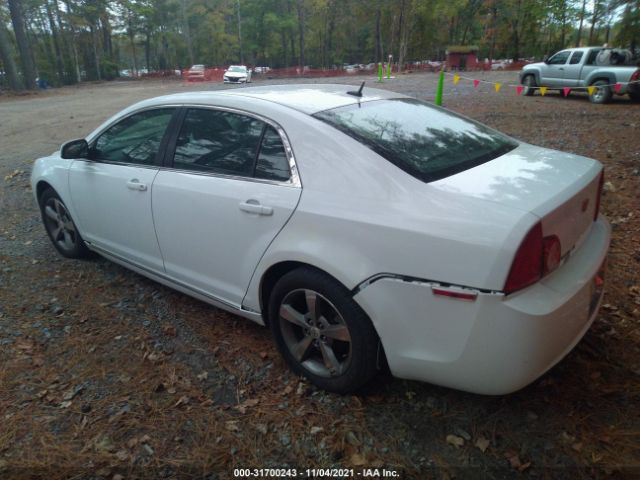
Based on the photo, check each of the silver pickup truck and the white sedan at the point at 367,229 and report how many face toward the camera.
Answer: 0

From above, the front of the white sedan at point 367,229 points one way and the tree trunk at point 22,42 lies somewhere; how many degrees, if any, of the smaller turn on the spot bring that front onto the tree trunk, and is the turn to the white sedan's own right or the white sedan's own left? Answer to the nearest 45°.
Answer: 0° — it already faces it

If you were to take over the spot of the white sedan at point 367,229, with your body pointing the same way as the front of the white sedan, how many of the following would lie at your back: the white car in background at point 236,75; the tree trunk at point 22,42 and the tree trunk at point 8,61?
0

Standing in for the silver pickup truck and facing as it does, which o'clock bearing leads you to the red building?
The red building is roughly at 1 o'clock from the silver pickup truck.

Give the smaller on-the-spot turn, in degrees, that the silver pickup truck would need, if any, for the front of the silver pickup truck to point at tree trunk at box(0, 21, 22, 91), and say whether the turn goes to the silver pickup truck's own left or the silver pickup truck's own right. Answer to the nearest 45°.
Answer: approximately 45° to the silver pickup truck's own left

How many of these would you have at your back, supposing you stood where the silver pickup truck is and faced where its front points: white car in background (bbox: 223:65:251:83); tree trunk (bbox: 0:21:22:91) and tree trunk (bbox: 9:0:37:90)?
0

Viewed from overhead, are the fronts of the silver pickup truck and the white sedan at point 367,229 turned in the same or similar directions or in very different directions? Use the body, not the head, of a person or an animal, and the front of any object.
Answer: same or similar directions

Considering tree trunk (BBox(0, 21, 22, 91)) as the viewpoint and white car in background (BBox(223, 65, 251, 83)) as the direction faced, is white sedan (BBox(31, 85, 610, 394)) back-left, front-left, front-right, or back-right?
front-right

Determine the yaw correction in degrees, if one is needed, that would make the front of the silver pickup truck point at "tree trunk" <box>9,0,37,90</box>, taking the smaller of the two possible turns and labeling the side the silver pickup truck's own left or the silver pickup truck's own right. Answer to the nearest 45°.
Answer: approximately 45° to the silver pickup truck's own left

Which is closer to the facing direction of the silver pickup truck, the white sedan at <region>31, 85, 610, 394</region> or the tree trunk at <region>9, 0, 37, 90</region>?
the tree trunk

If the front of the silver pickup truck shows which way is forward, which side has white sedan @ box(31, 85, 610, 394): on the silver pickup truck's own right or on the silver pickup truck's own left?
on the silver pickup truck's own left

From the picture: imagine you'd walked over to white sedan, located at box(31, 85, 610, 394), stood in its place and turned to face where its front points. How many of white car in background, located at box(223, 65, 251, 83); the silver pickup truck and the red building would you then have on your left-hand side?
0

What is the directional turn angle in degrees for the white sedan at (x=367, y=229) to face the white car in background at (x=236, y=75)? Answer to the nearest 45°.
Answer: approximately 45° to its right

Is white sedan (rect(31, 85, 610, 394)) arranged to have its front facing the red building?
no

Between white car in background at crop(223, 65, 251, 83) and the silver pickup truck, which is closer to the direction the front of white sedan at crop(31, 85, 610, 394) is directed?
the white car in background

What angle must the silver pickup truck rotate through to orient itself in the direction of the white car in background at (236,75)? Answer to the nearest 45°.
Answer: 0° — it already faces it

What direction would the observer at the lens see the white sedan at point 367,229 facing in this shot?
facing away from the viewer and to the left of the viewer

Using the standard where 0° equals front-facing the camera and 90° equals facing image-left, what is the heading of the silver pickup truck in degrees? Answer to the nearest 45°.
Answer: approximately 135°
